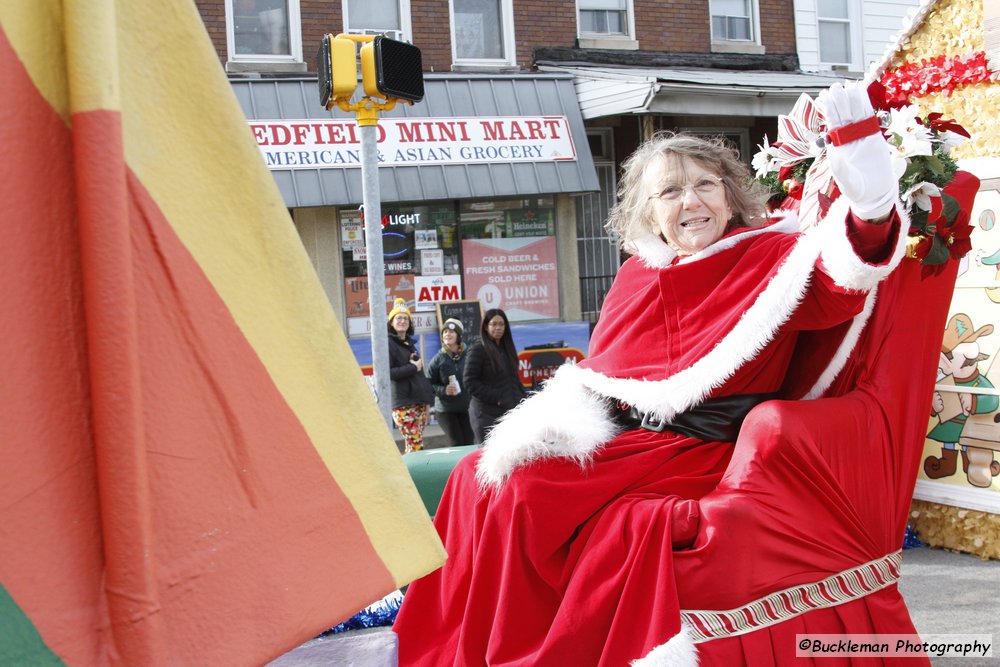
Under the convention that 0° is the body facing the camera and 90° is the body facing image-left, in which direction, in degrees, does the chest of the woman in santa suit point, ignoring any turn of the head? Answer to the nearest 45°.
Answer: approximately 45°

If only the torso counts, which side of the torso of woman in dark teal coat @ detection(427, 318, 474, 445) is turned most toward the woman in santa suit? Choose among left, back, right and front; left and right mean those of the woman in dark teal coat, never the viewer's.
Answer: front

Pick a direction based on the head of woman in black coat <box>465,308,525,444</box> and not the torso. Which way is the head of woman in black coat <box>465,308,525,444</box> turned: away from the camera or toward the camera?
toward the camera

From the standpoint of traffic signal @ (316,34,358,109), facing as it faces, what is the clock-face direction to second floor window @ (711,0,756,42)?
The second floor window is roughly at 4 o'clock from the traffic signal.

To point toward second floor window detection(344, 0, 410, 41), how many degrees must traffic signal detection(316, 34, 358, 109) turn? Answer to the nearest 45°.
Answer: approximately 90° to its right

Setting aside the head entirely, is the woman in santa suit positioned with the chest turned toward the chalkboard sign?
no

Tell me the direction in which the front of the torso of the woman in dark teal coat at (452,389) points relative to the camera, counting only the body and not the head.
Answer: toward the camera

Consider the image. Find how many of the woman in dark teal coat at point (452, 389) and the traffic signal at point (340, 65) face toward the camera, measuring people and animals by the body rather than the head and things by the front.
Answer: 1

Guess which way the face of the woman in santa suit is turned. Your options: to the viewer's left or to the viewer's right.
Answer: to the viewer's left

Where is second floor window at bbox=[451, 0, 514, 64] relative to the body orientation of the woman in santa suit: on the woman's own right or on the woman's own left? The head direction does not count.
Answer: on the woman's own right

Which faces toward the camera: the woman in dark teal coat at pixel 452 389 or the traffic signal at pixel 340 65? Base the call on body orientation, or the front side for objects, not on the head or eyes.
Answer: the woman in dark teal coat

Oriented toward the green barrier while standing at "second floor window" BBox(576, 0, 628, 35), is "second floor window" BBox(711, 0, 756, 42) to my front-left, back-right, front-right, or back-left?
back-left

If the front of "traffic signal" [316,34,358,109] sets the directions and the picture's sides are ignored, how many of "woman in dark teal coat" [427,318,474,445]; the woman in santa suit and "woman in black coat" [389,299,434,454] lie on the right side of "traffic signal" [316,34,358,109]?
2

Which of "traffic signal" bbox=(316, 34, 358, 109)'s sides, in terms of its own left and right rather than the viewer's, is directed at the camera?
left

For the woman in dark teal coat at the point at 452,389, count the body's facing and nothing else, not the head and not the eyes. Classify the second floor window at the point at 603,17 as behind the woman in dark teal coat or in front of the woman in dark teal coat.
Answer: behind

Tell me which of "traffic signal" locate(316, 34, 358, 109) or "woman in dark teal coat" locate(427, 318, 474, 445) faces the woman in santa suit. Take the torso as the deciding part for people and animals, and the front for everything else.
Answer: the woman in dark teal coat

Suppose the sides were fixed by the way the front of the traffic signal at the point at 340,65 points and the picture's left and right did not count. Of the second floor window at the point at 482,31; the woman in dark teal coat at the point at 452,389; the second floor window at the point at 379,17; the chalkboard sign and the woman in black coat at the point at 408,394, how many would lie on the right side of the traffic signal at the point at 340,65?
5
